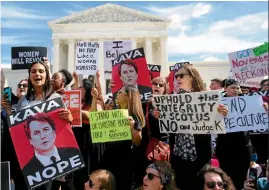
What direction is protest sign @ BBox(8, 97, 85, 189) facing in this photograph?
toward the camera

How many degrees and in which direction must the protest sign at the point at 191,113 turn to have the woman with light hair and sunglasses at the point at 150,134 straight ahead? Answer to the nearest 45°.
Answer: approximately 90° to its right

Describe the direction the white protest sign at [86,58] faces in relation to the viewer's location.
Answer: facing the viewer

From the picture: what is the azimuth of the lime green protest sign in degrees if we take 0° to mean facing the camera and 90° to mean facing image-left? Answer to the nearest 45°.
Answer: approximately 0°

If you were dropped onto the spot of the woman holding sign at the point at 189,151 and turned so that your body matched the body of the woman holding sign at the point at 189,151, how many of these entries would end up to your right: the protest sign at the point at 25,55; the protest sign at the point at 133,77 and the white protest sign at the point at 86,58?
3

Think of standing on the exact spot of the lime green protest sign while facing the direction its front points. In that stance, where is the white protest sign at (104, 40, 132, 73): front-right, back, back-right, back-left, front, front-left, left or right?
back

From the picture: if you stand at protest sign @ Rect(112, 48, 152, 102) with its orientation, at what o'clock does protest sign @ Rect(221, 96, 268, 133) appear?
protest sign @ Rect(221, 96, 268, 133) is roughly at 10 o'clock from protest sign @ Rect(112, 48, 152, 102).
